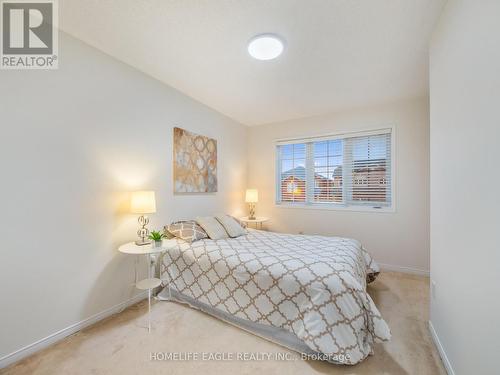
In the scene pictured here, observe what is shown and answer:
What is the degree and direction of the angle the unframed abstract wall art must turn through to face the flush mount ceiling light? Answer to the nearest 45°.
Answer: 0° — it already faces it

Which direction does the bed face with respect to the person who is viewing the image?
facing the viewer and to the right of the viewer

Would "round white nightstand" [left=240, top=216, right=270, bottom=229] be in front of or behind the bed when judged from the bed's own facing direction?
behind

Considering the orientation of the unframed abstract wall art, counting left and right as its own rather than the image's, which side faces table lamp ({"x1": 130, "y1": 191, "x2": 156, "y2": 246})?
right

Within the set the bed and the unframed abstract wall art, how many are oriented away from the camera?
0

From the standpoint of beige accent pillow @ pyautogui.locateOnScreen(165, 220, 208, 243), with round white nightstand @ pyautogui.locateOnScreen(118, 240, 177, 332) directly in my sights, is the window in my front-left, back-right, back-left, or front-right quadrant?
back-left

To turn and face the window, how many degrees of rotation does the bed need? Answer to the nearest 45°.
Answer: approximately 90° to its left

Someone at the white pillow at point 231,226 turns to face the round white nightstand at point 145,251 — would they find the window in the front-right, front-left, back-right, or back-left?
back-left
